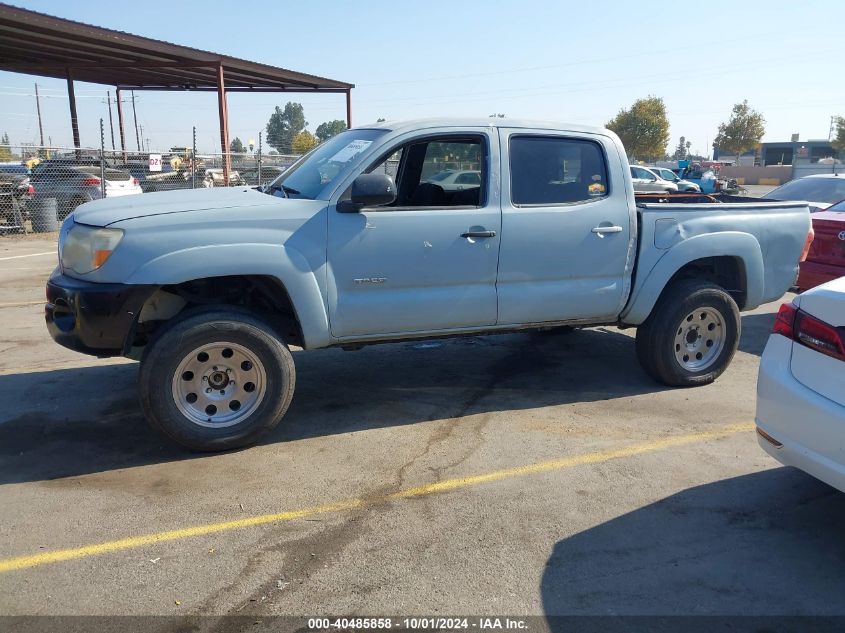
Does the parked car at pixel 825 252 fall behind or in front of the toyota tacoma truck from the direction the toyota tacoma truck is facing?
behind

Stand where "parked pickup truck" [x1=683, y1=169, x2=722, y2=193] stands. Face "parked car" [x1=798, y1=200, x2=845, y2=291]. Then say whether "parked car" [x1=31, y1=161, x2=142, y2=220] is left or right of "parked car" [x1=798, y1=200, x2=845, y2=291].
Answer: right

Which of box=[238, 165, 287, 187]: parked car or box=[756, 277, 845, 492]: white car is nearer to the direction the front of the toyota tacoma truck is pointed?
the parked car

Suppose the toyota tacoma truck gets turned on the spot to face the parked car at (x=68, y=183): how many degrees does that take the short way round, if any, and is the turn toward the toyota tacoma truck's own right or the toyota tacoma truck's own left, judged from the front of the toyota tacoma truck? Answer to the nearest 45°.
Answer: approximately 45° to the toyota tacoma truck's own right

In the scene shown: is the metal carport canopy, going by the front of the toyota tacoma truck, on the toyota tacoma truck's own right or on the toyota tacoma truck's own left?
on the toyota tacoma truck's own right

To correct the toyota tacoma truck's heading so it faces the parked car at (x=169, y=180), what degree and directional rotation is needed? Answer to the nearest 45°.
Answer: approximately 45° to its right

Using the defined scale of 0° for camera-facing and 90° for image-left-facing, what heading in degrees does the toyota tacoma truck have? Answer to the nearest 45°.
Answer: approximately 90°

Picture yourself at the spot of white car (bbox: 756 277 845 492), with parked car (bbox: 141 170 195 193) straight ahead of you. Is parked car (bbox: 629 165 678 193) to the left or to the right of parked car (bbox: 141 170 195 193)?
right

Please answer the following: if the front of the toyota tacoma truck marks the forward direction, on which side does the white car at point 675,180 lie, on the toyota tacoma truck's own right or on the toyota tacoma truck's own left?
on the toyota tacoma truck's own right

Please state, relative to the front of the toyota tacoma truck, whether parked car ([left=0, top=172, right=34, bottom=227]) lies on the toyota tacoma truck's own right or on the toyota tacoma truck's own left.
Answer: on the toyota tacoma truck's own right

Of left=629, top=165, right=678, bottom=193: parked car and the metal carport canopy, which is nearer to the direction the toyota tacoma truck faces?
the metal carport canopy

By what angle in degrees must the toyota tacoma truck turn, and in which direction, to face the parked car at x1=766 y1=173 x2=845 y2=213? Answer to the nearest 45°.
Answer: approximately 135° to its right
